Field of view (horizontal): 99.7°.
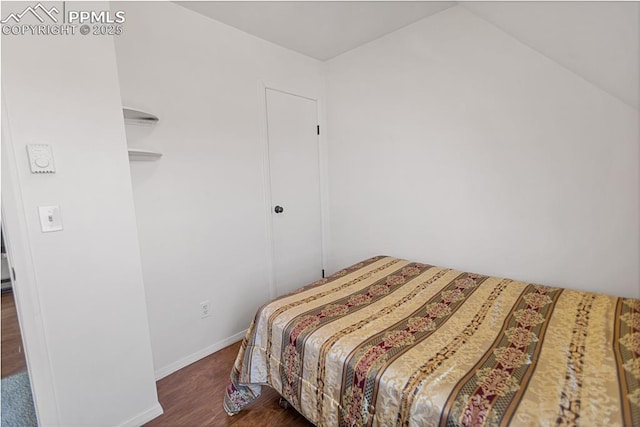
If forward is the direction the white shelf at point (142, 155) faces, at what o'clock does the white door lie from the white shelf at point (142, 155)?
The white door is roughly at 10 o'clock from the white shelf.

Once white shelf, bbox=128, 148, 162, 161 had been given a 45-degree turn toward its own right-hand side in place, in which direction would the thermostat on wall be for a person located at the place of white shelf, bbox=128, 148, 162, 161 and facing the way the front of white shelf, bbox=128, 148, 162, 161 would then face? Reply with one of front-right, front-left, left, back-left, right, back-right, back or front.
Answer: front-right

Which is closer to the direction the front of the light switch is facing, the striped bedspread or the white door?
the striped bedspread

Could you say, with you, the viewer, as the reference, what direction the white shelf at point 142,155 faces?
facing the viewer and to the right of the viewer

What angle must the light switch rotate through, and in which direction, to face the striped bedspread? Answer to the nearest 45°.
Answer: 0° — it already faces it

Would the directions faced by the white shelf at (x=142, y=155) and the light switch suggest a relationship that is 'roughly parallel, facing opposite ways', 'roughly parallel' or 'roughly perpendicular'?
roughly parallel

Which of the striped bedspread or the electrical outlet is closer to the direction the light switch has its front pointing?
the striped bedspread

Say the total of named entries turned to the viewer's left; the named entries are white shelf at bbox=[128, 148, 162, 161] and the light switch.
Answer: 0
